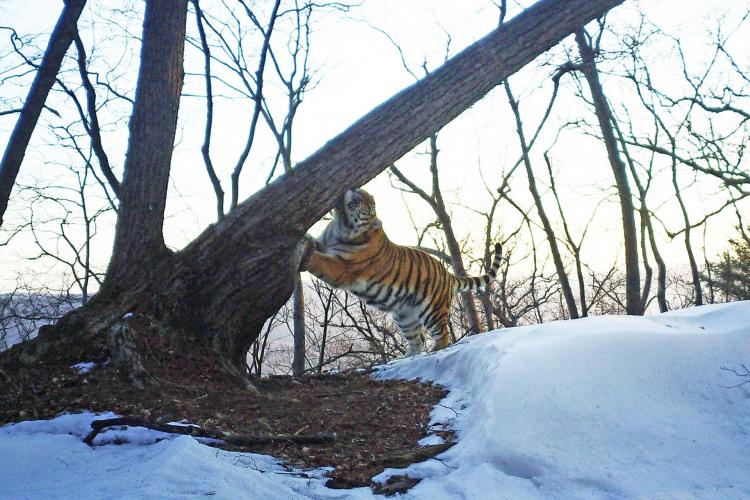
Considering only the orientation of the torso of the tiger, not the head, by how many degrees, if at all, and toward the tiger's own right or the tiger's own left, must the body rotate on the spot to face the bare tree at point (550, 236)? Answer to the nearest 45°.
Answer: approximately 135° to the tiger's own right

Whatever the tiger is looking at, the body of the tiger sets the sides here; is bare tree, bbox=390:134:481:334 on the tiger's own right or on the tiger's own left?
on the tiger's own right

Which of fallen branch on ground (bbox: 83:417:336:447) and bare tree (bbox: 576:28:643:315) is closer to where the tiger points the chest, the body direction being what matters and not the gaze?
the fallen branch on ground

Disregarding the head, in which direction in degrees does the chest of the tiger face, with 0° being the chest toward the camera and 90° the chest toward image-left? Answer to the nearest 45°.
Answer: approximately 90°

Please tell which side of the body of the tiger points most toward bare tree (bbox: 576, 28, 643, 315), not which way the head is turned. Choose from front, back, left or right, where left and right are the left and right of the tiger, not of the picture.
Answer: back

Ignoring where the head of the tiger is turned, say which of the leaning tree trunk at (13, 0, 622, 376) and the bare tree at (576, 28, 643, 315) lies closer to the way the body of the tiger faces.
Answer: the leaning tree trunk

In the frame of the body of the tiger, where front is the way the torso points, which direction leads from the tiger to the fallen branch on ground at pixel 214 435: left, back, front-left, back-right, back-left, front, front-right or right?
left
